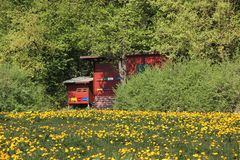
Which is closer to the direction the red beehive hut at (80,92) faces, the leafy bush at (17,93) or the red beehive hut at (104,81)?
the leafy bush

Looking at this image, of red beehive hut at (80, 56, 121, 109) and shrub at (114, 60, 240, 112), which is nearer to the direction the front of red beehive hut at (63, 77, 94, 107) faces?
the shrub

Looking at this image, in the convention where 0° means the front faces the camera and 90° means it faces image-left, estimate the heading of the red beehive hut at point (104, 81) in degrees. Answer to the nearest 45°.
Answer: approximately 0°

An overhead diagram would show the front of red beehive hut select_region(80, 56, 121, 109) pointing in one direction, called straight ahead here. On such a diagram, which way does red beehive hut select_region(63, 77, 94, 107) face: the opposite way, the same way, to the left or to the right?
the same way

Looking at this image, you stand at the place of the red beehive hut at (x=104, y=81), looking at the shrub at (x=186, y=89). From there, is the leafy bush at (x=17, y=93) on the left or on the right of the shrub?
right

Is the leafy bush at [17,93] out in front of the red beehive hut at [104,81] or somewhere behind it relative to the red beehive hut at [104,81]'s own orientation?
in front

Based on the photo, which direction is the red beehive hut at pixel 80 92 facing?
toward the camera
